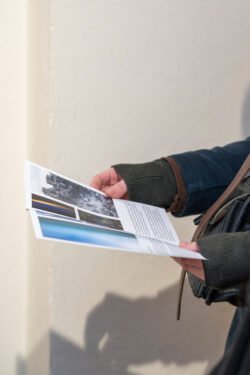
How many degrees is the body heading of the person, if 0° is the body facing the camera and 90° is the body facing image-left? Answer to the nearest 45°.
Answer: approximately 90°
